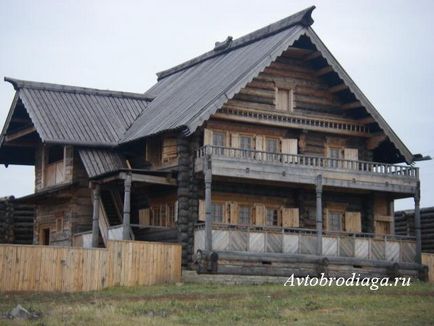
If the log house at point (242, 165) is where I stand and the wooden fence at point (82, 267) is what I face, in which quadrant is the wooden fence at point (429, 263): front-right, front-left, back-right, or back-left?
back-left

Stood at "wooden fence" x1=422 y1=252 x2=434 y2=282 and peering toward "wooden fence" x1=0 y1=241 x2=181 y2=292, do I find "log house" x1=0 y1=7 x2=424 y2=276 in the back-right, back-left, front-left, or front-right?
front-right

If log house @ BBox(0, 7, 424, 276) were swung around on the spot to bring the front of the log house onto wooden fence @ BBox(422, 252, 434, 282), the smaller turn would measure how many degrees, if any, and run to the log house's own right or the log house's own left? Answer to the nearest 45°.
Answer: approximately 45° to the log house's own left

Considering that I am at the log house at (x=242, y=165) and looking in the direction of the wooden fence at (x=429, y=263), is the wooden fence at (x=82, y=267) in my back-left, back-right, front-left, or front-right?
back-right

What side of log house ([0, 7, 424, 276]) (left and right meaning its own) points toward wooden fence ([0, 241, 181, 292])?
right

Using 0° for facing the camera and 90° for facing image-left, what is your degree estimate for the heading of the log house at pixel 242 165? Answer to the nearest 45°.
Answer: approximately 315°

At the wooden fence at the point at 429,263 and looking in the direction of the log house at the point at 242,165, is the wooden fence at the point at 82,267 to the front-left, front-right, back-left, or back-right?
front-left

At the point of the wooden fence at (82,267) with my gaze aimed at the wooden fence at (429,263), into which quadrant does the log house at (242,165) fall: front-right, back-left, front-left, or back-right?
front-left
